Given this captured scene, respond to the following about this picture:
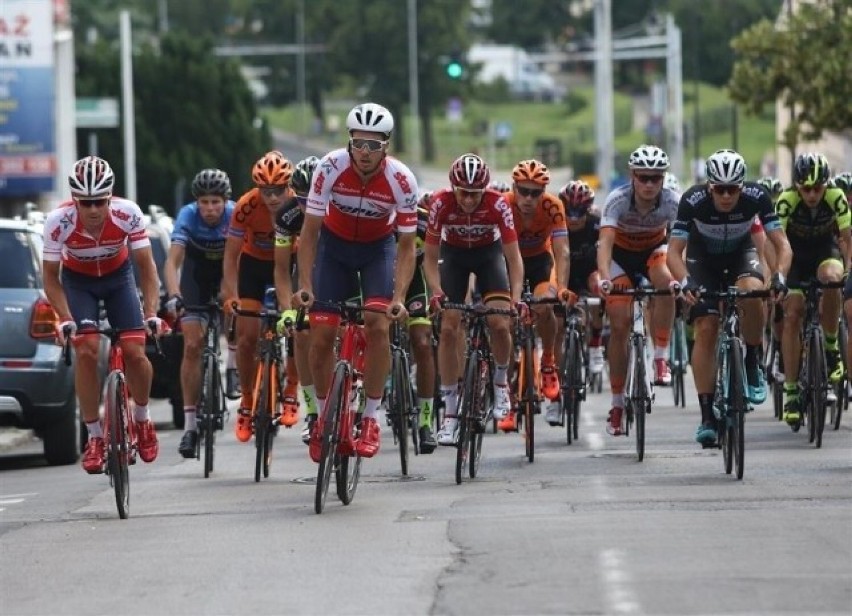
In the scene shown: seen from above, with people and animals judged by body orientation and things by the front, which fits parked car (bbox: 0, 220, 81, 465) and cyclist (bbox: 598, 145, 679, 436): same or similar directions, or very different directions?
very different directions

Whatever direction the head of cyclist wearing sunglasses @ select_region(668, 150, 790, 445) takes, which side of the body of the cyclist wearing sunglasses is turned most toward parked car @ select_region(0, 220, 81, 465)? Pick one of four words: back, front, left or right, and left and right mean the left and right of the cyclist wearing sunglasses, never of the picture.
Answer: right
